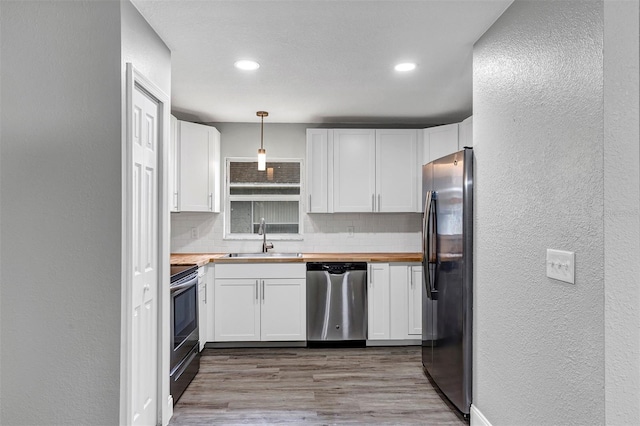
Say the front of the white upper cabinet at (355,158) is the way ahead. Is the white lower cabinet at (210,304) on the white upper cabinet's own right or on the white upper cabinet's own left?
on the white upper cabinet's own right

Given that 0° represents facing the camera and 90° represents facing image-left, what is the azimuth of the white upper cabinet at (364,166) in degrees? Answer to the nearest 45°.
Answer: approximately 0°

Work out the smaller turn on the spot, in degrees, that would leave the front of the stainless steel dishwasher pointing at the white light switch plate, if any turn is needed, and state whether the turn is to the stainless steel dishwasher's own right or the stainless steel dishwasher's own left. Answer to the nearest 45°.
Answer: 0° — it already faces it

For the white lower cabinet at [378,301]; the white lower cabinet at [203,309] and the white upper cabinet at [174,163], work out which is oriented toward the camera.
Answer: the white lower cabinet at [378,301]

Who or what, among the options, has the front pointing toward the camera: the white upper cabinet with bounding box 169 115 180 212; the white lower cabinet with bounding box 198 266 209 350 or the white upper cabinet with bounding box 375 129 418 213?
the white upper cabinet with bounding box 375 129 418 213

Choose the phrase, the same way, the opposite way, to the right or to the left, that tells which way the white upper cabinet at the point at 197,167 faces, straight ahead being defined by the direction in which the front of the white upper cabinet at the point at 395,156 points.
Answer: to the left

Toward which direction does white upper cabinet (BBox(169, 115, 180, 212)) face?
to the viewer's right

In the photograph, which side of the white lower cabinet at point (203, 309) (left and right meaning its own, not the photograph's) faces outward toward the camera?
right
